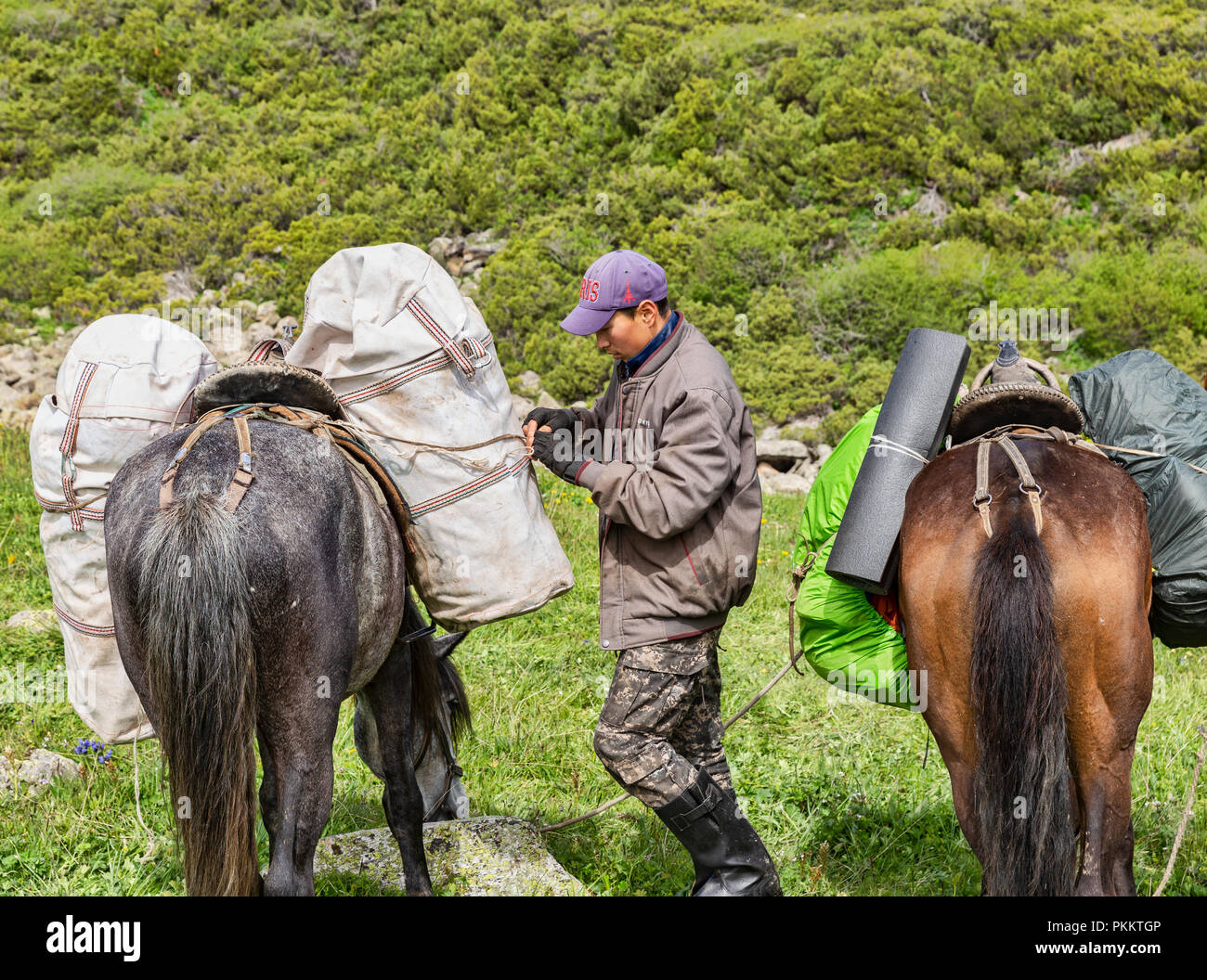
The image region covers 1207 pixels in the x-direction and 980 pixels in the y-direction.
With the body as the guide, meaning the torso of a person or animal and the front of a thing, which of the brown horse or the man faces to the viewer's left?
the man

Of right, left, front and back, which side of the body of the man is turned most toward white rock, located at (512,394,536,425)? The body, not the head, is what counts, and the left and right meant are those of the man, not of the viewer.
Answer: right

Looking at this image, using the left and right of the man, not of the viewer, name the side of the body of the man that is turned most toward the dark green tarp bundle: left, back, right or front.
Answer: back

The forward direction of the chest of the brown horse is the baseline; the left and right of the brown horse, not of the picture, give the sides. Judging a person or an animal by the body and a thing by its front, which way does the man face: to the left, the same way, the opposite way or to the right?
to the left

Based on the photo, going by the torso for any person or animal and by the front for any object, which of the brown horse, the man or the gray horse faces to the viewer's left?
the man

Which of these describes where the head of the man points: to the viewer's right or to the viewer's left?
to the viewer's left

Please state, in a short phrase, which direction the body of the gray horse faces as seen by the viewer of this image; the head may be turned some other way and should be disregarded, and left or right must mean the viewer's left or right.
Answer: facing away from the viewer and to the right of the viewer

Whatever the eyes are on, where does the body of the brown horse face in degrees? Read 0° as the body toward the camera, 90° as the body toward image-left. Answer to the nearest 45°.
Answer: approximately 180°

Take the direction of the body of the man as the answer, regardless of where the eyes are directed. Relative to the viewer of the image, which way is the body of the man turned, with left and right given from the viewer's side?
facing to the left of the viewer
